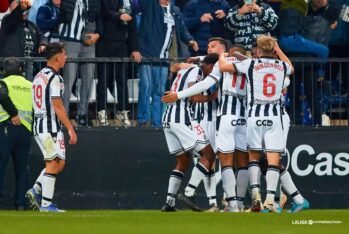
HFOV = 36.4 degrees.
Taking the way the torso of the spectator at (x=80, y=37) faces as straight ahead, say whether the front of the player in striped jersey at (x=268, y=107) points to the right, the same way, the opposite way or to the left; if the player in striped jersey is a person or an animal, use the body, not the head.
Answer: the opposite way

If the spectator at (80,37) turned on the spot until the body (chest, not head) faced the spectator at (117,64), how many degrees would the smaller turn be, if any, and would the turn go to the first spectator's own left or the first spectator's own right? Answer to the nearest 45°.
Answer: approximately 90° to the first spectator's own left

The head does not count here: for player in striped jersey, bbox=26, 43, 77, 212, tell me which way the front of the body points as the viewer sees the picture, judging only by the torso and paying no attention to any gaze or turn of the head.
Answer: to the viewer's right

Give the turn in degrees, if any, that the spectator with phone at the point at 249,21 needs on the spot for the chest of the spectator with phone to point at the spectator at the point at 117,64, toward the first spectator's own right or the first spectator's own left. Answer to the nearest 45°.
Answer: approximately 90° to the first spectator's own right

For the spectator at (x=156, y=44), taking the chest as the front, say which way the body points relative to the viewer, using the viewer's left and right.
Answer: facing the viewer and to the right of the viewer

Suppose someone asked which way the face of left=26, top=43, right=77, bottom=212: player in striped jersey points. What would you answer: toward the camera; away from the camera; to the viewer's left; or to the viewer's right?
to the viewer's right

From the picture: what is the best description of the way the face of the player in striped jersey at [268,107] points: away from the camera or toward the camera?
away from the camera

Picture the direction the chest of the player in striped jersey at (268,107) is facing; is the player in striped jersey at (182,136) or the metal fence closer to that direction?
the metal fence

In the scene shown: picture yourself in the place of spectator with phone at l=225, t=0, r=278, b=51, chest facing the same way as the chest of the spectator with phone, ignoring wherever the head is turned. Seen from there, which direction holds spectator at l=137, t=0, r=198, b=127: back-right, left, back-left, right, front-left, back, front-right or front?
right

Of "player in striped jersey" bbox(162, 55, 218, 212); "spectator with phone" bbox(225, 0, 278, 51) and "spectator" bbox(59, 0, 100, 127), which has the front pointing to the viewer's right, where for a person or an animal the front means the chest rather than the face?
the player in striped jersey

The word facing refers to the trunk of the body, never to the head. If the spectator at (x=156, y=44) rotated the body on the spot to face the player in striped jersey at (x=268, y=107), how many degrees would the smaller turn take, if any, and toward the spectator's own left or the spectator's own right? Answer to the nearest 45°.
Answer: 0° — they already face them

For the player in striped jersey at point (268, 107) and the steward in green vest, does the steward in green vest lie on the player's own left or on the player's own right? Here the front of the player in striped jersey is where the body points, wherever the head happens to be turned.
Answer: on the player's own left
